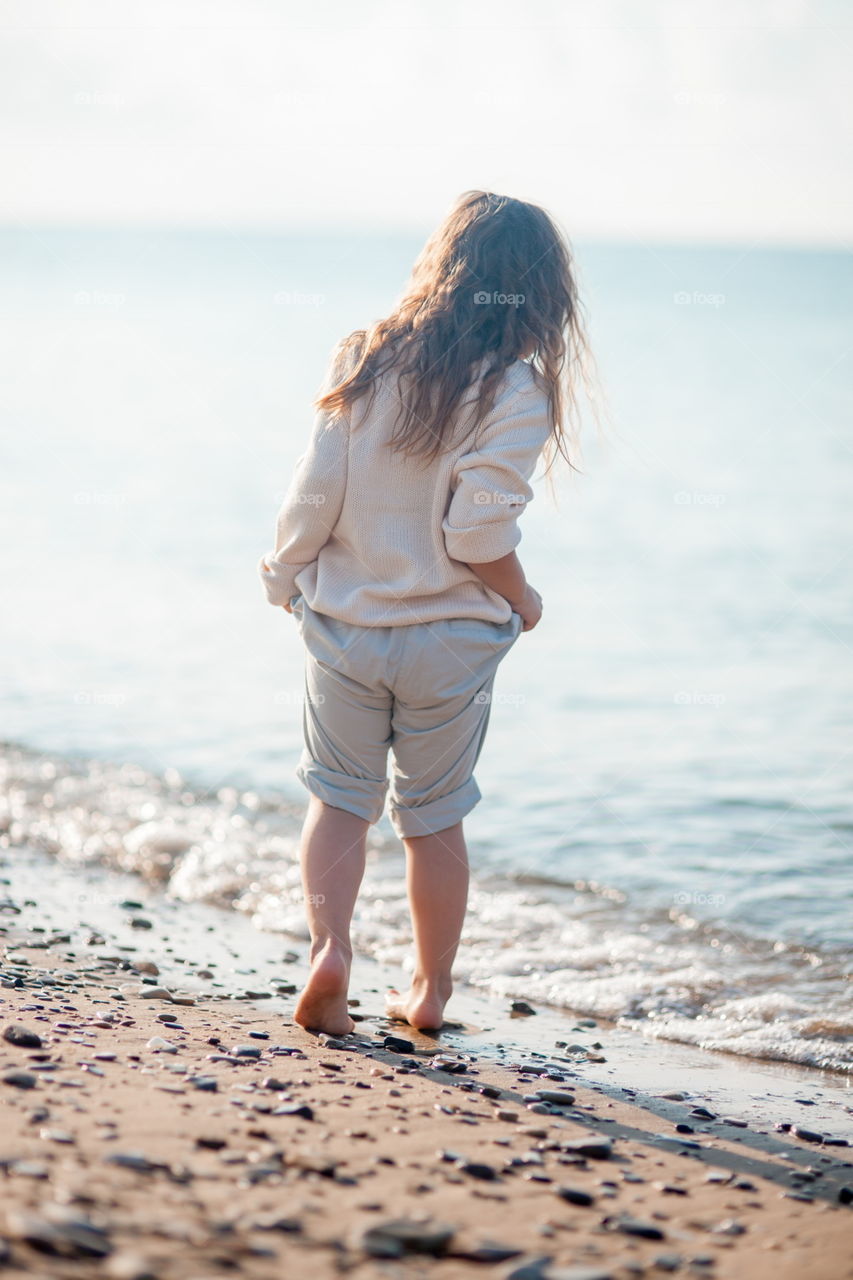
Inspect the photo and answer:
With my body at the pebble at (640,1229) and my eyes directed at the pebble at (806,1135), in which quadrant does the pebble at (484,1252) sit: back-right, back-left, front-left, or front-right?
back-left

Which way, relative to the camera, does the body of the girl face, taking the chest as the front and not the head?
away from the camera

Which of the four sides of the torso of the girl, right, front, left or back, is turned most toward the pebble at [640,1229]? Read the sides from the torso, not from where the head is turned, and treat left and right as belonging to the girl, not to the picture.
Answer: back

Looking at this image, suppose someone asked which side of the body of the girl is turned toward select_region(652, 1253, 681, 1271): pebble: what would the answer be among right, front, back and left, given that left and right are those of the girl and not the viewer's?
back

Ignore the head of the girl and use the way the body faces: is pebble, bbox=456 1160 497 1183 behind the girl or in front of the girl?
behind

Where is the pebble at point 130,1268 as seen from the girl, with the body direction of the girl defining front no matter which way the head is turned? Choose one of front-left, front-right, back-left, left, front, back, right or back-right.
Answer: back
